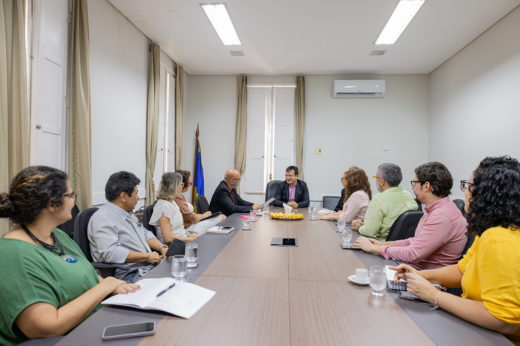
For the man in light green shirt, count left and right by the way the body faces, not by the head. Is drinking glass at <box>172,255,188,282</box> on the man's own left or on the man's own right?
on the man's own left

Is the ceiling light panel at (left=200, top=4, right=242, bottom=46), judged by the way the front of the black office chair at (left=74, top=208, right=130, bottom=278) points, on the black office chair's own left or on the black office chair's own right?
on the black office chair's own left

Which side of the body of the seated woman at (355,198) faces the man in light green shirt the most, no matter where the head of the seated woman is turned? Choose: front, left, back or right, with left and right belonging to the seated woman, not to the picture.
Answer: left

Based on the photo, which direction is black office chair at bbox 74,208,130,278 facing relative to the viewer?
to the viewer's right

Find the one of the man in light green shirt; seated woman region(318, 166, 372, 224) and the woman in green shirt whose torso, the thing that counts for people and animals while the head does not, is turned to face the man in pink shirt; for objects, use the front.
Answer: the woman in green shirt

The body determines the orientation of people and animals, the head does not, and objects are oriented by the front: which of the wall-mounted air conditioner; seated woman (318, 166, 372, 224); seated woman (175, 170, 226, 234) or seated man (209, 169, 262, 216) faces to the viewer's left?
seated woman (318, 166, 372, 224)

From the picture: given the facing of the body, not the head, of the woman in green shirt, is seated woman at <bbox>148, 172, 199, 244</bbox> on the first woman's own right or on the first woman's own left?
on the first woman's own left

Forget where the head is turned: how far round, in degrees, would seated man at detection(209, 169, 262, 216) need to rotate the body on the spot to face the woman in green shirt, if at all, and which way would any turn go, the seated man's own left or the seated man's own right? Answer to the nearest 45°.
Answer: approximately 90° to the seated man's own right

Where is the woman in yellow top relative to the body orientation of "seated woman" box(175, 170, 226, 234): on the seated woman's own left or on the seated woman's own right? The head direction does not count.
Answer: on the seated woman's own right

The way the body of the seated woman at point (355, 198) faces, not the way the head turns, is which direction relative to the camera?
to the viewer's left

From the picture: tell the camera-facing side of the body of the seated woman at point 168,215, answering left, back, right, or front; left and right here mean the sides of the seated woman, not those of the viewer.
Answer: right

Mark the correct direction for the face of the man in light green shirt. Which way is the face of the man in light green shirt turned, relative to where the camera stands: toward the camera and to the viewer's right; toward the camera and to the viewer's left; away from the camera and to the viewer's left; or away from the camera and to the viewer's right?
away from the camera and to the viewer's left

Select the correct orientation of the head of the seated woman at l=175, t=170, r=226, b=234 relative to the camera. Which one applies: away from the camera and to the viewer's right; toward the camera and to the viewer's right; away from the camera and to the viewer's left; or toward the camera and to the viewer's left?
away from the camera and to the viewer's right

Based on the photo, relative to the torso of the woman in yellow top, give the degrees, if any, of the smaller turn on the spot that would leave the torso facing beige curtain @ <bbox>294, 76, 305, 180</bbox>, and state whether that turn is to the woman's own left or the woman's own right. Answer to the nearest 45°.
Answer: approximately 45° to the woman's own right
